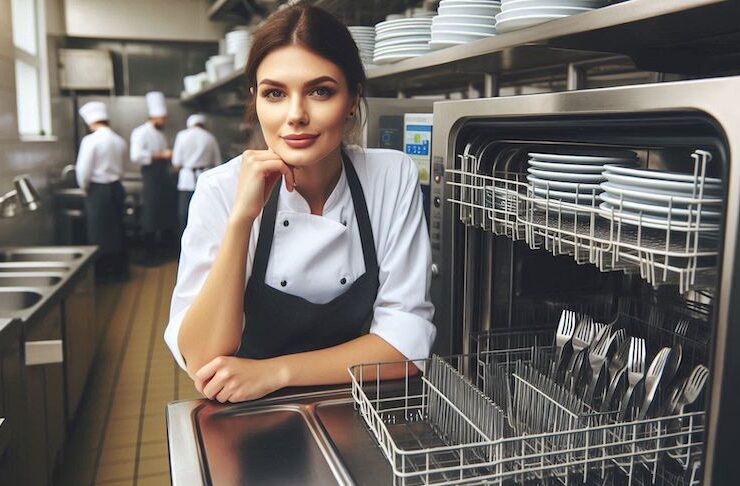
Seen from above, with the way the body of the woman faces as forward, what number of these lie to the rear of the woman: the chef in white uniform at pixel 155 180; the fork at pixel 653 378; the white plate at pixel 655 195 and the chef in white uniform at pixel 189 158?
2

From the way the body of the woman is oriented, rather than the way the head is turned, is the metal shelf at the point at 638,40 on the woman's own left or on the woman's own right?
on the woman's own left

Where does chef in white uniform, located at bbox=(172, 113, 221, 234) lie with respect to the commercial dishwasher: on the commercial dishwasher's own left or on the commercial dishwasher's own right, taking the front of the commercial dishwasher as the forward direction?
on the commercial dishwasher's own right

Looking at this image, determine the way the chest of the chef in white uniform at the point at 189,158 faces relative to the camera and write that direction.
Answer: away from the camera
